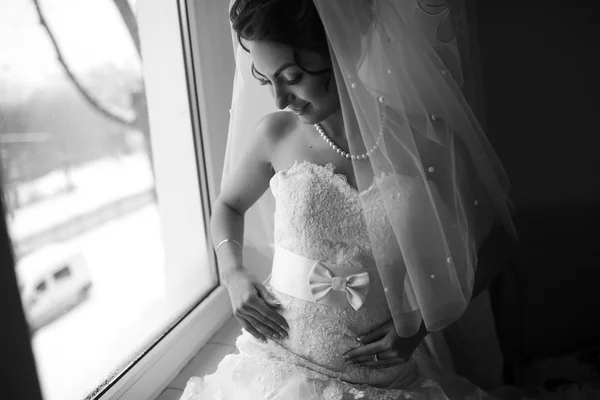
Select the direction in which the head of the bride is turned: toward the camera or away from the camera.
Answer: toward the camera

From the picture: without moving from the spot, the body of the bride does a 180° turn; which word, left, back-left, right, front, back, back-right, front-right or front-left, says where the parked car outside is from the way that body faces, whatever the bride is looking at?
left

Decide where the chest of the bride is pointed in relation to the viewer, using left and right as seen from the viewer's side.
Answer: facing the viewer

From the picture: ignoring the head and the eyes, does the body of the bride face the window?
no

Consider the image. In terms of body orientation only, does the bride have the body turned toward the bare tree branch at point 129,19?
no
